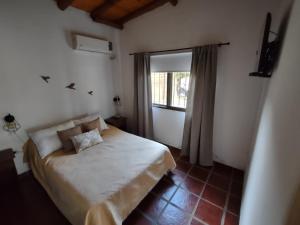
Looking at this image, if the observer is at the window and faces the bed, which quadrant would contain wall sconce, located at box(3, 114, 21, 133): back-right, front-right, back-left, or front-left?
front-right

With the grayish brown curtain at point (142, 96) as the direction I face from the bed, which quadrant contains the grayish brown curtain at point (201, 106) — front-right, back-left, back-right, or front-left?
front-right

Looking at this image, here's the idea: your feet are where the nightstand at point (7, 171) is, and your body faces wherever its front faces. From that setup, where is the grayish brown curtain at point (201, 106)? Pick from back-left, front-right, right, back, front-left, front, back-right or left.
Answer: front

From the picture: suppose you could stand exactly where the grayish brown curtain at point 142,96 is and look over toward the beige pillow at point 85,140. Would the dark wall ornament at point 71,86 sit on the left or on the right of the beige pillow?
right

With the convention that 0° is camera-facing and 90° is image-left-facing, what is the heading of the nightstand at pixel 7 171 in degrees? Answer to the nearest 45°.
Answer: approximately 315°

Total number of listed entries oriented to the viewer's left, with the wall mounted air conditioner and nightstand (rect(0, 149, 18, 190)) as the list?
0

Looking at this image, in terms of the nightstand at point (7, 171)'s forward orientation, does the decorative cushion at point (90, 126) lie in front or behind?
in front

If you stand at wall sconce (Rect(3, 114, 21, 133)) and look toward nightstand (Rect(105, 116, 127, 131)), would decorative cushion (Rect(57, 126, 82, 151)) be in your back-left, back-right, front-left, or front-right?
front-right

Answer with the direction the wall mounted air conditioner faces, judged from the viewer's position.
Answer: facing the viewer and to the right of the viewer

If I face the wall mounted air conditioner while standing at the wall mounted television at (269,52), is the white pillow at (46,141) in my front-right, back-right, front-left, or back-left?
front-left
